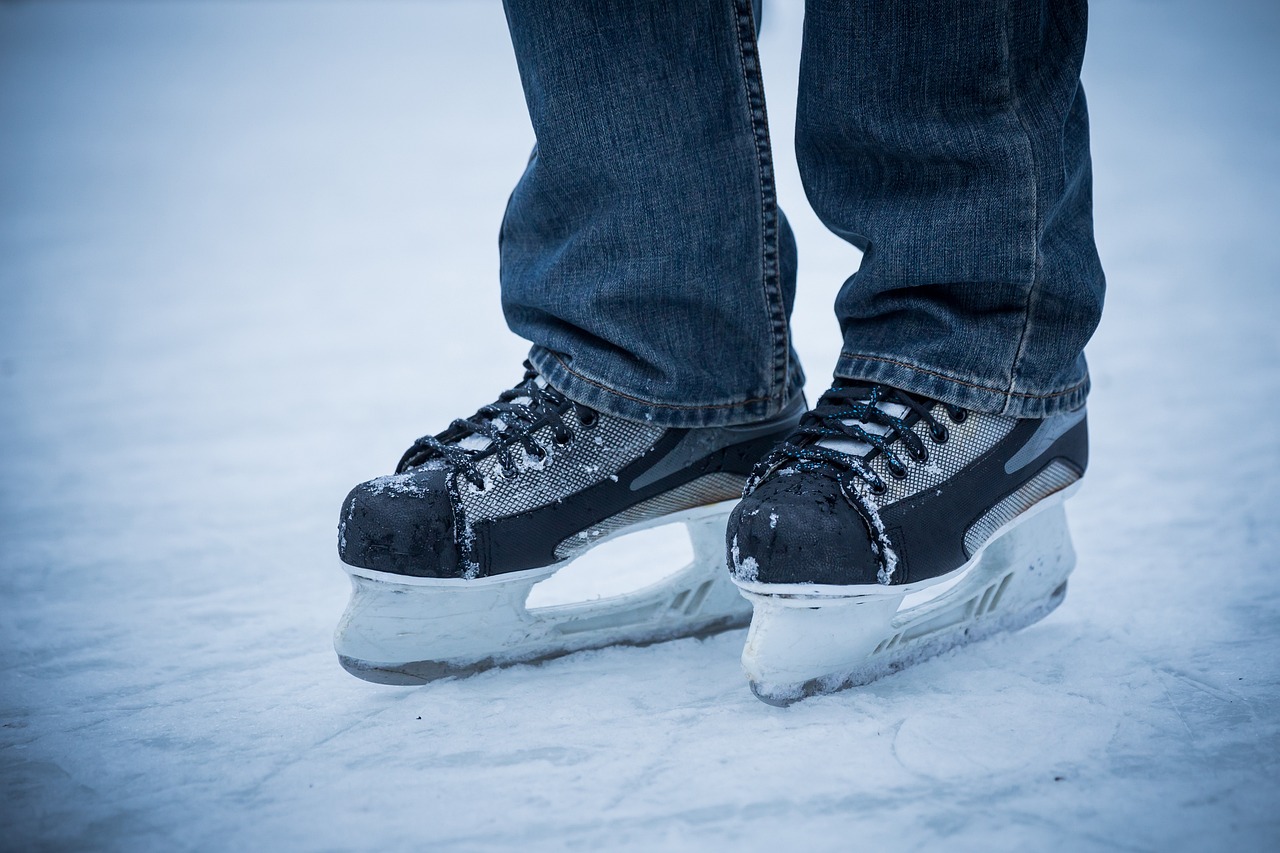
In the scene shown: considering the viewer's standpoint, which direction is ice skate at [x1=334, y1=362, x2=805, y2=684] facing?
facing the viewer and to the left of the viewer

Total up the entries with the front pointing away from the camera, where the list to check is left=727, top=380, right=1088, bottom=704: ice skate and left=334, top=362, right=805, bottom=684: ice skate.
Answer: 0
